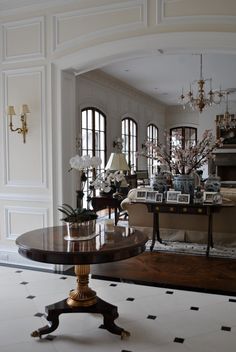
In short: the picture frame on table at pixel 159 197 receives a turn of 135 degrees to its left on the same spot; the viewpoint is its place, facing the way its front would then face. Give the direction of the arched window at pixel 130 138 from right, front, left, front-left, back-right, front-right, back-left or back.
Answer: front-left

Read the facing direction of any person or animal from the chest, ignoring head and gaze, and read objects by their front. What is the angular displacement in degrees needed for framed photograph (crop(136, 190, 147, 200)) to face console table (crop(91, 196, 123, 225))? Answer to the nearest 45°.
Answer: approximately 135° to its right

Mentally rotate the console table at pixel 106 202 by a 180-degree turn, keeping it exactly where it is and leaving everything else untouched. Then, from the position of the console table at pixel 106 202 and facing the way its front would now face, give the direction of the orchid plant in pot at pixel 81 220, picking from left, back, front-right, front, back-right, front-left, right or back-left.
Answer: back-left

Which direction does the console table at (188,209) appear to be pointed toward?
toward the camera

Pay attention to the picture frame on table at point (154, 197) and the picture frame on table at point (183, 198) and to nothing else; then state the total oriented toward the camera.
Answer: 2

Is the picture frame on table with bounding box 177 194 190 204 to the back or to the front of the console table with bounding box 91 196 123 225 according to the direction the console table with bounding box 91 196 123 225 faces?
to the front

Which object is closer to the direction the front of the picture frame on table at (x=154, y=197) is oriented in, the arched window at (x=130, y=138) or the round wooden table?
the round wooden table

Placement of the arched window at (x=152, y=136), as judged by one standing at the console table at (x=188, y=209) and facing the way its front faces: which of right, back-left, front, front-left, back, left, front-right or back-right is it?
back

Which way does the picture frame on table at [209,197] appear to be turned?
toward the camera

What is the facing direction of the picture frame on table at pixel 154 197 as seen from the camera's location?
facing the viewer
